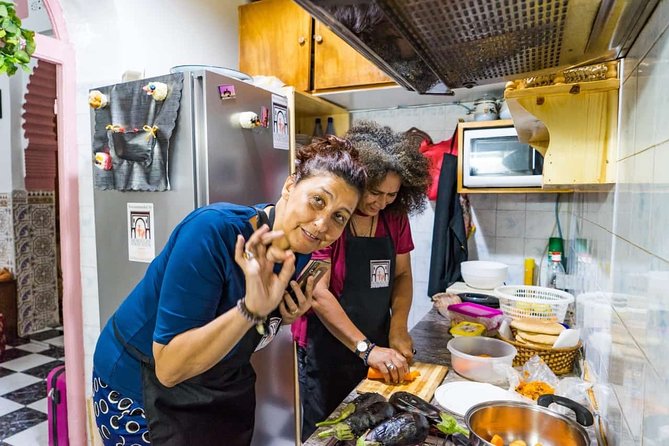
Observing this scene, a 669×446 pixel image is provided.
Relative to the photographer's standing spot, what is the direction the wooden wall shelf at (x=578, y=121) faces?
facing to the left of the viewer

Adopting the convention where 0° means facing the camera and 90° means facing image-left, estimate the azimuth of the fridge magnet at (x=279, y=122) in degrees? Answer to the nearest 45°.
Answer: approximately 315°

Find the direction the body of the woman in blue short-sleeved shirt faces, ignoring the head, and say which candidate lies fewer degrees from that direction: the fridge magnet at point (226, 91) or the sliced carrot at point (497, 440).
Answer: the sliced carrot

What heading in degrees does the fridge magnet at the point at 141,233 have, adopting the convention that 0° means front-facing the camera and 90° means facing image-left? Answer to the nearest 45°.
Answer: approximately 0°

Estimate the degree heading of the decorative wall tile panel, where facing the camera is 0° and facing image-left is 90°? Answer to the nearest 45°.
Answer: approximately 315°

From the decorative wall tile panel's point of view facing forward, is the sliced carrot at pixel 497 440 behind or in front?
in front

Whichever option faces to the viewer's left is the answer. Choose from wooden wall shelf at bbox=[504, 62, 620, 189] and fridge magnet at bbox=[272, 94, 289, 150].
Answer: the wooden wall shelf

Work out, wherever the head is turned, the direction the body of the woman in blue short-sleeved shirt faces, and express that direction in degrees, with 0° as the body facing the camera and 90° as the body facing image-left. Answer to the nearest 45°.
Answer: approximately 315°
